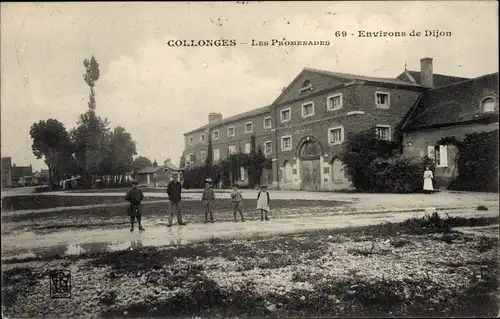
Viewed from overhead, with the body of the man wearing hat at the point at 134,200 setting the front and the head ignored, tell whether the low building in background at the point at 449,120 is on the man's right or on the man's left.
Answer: on the man's left

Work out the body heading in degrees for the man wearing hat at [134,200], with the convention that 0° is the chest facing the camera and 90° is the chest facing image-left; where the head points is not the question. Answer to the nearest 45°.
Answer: approximately 0°
